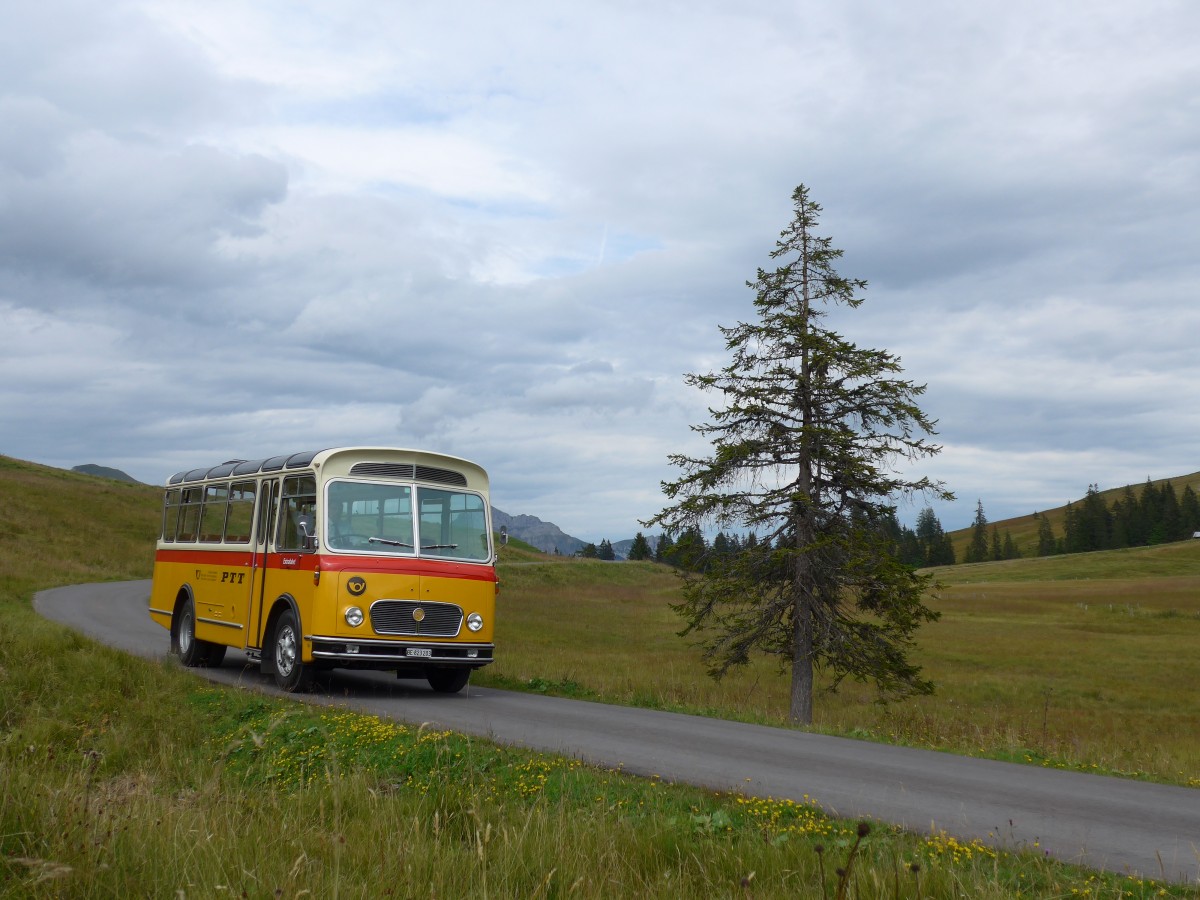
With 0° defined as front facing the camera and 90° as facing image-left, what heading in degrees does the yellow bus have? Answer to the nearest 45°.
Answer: approximately 315°
